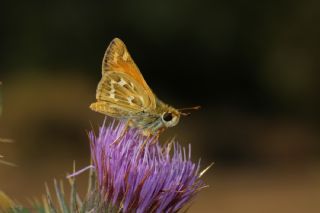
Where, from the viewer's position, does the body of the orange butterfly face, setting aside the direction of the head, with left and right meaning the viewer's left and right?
facing to the right of the viewer
